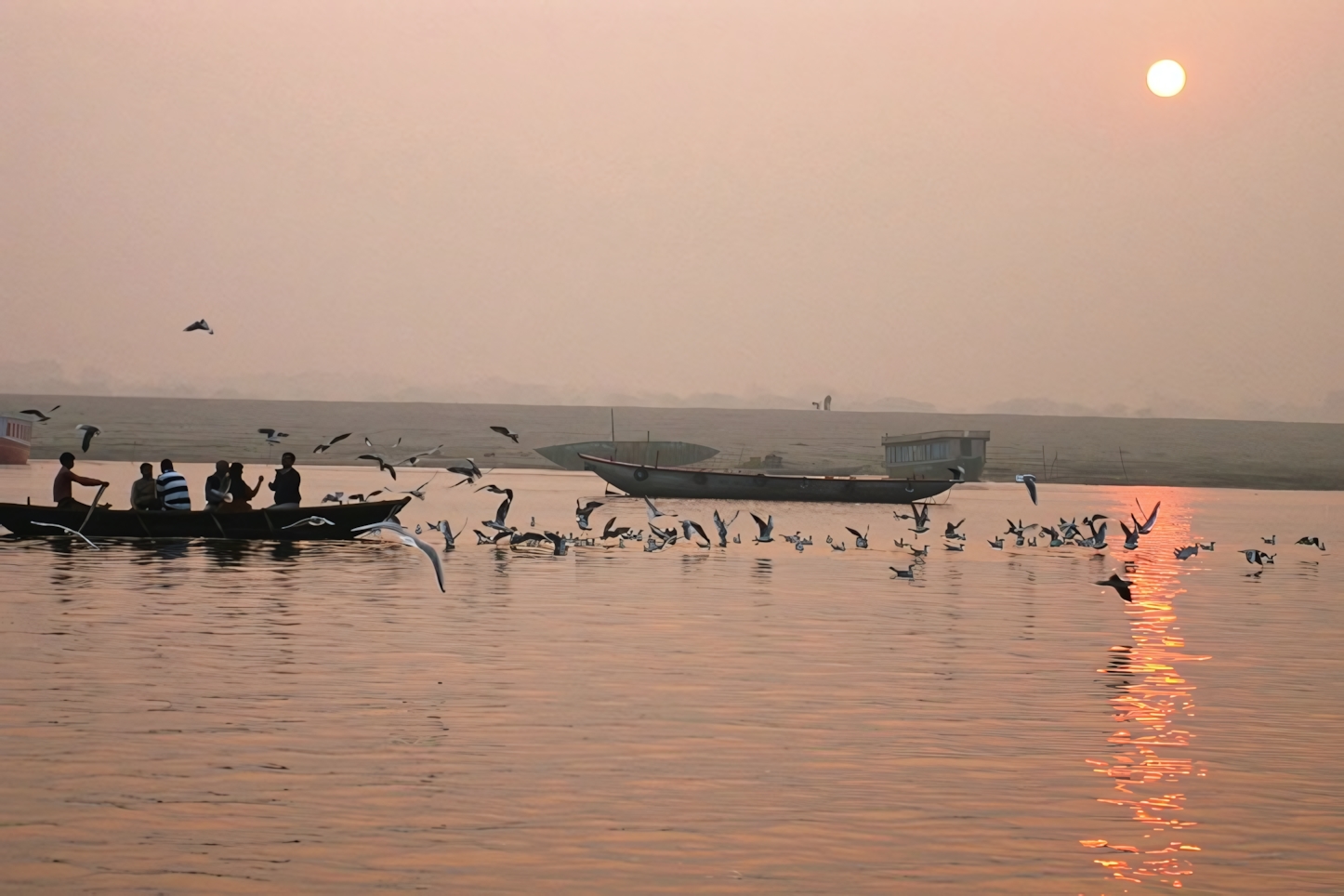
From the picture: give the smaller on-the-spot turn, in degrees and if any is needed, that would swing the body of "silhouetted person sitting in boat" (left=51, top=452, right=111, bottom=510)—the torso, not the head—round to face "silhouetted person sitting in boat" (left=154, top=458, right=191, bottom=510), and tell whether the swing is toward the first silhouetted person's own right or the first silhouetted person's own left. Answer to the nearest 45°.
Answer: approximately 45° to the first silhouetted person's own right

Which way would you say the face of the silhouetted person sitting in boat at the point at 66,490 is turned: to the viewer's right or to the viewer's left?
to the viewer's right

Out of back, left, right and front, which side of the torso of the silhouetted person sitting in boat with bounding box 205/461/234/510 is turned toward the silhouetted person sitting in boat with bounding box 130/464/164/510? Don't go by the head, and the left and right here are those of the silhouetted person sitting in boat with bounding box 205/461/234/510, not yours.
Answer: back

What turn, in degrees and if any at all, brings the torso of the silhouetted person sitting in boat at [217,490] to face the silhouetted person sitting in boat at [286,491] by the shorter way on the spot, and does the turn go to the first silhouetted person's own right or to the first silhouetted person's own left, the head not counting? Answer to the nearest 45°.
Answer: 0° — they already face them

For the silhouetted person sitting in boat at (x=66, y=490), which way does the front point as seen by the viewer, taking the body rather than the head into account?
to the viewer's right
